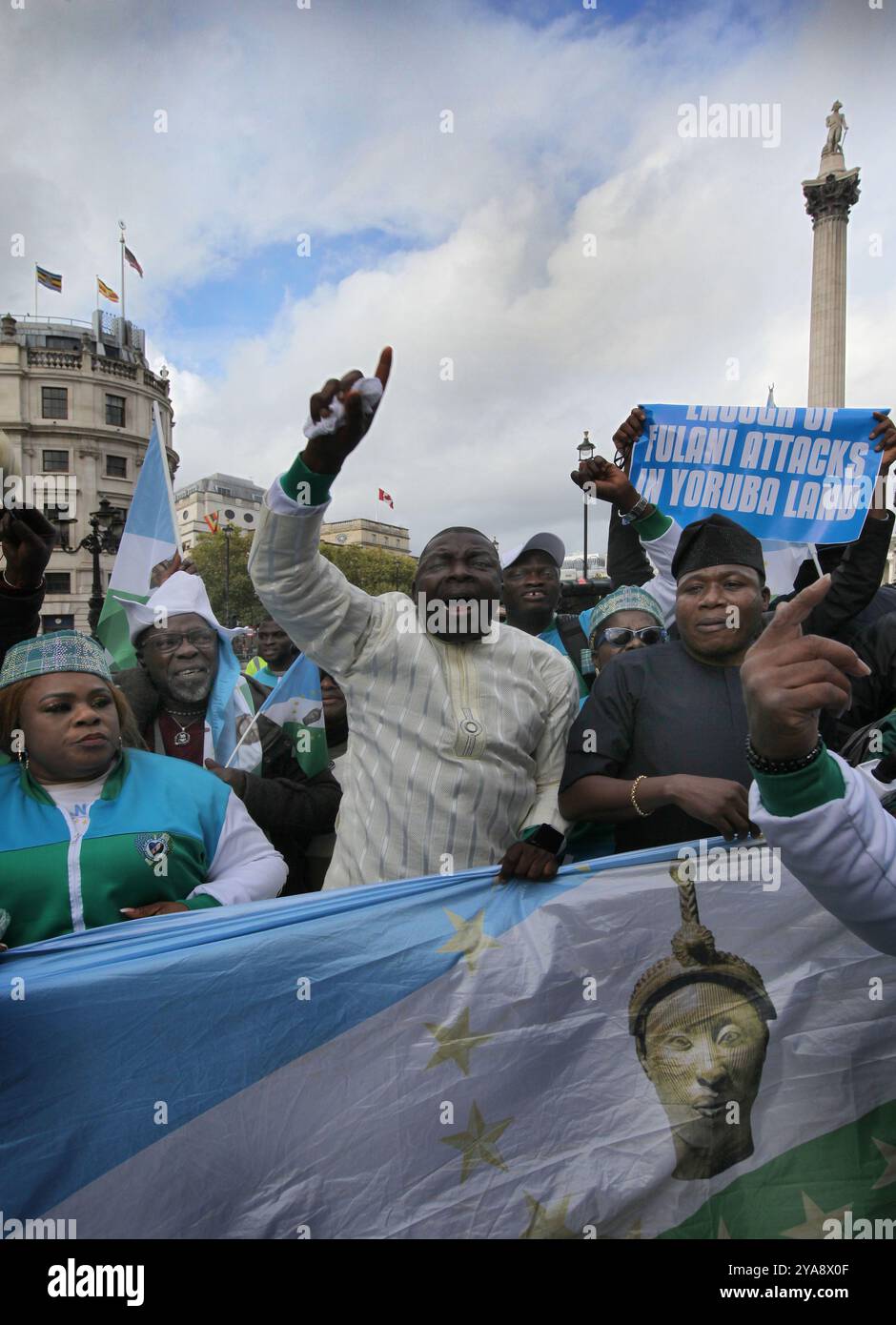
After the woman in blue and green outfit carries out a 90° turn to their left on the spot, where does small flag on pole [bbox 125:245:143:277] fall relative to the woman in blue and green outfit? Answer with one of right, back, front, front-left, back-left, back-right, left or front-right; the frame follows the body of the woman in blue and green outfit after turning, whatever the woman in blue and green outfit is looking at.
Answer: left

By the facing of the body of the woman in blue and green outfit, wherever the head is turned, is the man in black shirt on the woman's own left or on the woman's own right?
on the woman's own left

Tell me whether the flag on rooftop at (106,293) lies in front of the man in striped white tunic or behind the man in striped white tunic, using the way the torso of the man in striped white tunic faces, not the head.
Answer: behind

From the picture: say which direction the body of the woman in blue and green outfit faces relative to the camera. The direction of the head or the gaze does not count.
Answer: toward the camera

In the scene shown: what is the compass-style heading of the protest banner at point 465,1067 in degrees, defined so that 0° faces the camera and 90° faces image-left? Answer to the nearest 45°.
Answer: approximately 0°

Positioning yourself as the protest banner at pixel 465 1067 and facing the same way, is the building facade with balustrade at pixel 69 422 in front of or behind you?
behind

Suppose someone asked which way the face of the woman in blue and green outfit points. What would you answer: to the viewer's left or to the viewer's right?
to the viewer's right
